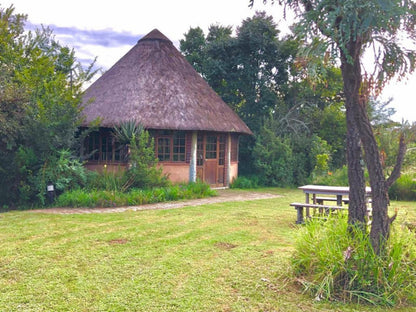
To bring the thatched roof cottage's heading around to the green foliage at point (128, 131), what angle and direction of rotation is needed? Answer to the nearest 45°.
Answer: approximately 90° to its right

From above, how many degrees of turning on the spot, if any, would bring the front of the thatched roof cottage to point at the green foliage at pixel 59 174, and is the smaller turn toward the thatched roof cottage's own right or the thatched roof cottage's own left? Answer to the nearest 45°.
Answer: approximately 90° to the thatched roof cottage's own right

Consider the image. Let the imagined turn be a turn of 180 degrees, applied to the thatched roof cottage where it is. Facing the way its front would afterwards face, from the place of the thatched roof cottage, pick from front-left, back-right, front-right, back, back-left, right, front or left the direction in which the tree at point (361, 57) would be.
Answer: back-left

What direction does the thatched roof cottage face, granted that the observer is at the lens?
facing the viewer and to the right of the viewer

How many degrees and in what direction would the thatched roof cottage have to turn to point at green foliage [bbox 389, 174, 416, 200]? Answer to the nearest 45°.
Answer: approximately 45° to its left

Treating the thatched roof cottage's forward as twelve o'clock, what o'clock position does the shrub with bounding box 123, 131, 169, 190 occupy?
The shrub is roughly at 2 o'clock from the thatched roof cottage.

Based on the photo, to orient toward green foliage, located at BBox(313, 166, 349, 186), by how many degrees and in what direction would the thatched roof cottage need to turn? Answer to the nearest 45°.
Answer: approximately 45° to its left
